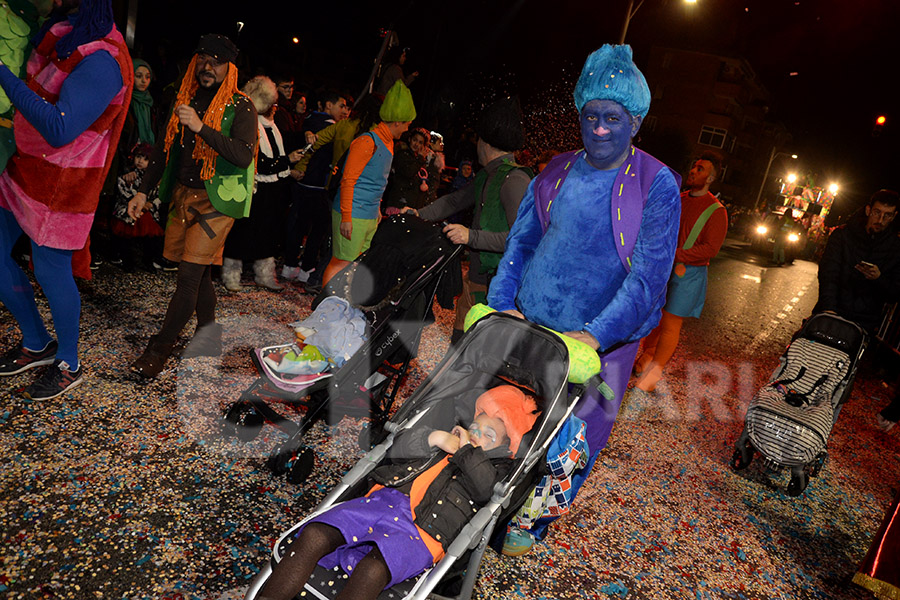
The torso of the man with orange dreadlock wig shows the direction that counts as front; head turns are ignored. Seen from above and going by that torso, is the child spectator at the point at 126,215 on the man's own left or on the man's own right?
on the man's own right

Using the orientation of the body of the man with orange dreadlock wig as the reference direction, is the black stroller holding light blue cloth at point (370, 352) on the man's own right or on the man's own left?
on the man's own left

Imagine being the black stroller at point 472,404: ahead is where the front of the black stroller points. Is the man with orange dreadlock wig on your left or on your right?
on your right

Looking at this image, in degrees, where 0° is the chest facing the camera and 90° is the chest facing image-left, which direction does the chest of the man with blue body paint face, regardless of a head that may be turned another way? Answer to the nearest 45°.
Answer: approximately 45°

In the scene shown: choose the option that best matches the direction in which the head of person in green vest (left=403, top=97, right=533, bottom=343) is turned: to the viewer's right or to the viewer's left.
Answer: to the viewer's left

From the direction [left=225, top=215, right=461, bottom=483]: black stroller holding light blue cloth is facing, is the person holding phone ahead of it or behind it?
behind

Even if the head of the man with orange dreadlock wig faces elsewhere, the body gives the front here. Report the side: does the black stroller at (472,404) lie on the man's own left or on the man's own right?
on the man's own left

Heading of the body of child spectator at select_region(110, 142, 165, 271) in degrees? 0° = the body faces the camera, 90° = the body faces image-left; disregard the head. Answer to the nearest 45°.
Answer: approximately 0°

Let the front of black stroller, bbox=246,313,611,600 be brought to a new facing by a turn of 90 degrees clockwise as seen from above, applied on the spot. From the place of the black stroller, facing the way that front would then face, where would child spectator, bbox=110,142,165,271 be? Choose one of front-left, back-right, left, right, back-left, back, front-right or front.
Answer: front

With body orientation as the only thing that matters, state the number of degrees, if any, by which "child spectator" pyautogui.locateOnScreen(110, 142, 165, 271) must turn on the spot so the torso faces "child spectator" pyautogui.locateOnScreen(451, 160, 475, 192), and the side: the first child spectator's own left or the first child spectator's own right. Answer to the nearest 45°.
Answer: approximately 135° to the first child spectator's own left
